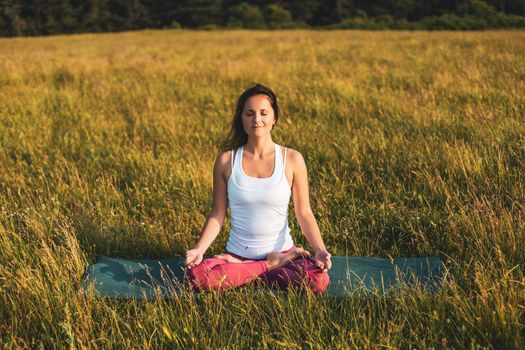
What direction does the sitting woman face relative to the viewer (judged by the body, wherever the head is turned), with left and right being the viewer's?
facing the viewer
